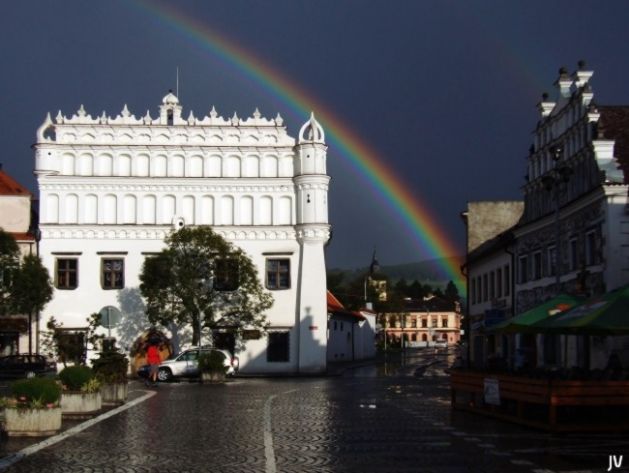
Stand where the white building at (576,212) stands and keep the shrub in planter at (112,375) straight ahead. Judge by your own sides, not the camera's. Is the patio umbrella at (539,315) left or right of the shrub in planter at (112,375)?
left

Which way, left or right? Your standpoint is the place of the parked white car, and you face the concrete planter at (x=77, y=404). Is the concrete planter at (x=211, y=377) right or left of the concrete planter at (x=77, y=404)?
left

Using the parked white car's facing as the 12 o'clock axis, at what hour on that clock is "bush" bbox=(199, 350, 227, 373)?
The bush is roughly at 8 o'clock from the parked white car.

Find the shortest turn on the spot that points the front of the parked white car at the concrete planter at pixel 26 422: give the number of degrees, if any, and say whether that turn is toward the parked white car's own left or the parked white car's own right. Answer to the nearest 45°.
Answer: approximately 90° to the parked white car's own left

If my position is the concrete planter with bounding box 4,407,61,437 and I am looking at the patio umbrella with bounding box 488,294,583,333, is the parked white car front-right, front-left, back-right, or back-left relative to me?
front-left

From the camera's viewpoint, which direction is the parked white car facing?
to the viewer's left

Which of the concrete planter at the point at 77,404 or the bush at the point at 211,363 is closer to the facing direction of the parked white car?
the concrete planter
